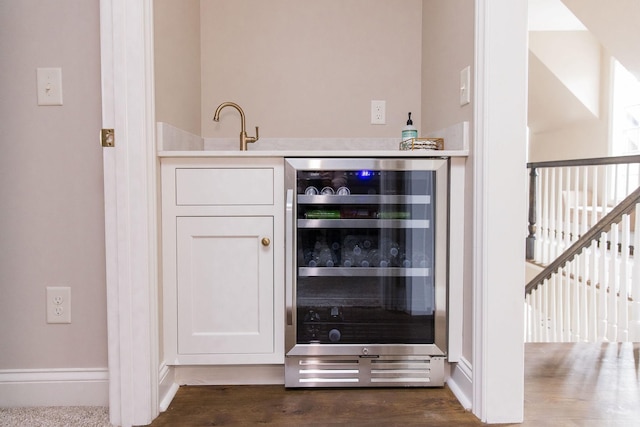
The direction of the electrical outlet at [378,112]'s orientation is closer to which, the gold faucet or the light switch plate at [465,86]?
the light switch plate

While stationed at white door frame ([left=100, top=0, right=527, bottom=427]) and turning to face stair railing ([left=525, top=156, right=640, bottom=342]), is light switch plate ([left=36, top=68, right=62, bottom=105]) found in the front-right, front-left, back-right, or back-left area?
back-left

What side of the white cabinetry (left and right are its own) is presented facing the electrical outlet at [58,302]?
right

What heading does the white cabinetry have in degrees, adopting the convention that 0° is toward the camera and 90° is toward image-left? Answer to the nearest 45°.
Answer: approximately 0°

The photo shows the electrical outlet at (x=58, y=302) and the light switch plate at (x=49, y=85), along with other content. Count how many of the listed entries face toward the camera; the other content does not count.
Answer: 2

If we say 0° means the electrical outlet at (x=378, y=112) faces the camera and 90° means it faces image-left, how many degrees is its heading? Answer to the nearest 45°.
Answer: approximately 0°

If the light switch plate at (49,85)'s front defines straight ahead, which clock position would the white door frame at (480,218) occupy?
The white door frame is roughly at 10 o'clock from the light switch plate.
